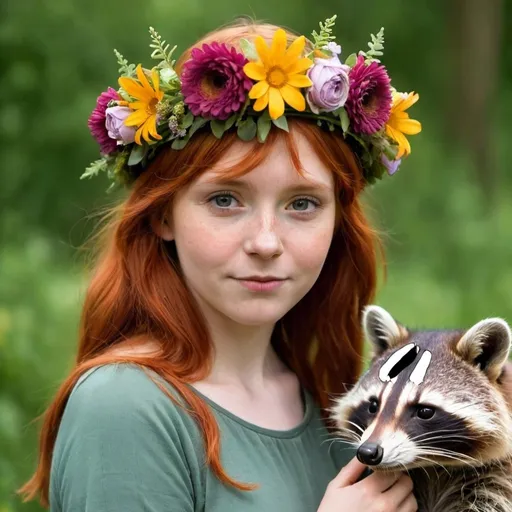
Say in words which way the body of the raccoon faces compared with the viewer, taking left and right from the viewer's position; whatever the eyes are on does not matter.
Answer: facing the viewer and to the left of the viewer
